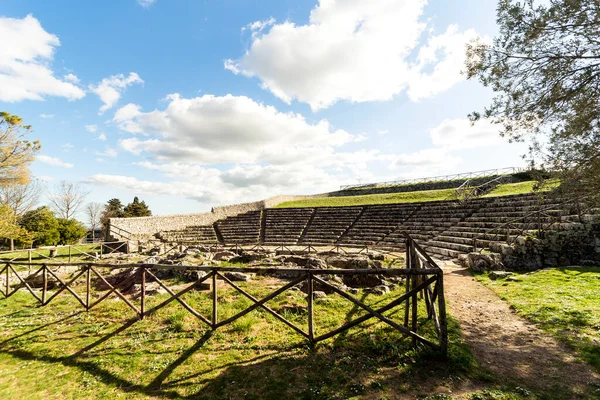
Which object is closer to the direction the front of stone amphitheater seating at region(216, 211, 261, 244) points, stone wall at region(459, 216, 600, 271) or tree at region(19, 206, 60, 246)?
the stone wall

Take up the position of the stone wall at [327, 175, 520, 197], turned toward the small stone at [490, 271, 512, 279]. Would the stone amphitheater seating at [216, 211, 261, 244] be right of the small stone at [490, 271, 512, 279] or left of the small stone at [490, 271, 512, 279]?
right

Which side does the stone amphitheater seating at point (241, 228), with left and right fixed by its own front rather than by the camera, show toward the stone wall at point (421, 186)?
left

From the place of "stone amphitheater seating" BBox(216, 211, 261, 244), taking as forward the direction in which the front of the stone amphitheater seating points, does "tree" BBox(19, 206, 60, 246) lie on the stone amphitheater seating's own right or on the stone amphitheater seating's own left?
on the stone amphitheater seating's own right

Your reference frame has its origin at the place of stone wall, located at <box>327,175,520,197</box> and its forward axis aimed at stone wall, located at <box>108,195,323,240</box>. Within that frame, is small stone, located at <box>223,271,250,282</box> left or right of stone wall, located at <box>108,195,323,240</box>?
left

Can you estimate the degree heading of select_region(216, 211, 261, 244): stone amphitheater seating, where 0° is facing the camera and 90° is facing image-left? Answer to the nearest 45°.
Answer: approximately 0°

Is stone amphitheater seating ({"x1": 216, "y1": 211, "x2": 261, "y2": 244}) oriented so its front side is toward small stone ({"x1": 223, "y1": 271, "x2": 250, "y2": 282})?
yes

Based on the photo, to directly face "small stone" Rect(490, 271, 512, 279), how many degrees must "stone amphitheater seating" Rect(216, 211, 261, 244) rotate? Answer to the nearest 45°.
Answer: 0° — it already faces it

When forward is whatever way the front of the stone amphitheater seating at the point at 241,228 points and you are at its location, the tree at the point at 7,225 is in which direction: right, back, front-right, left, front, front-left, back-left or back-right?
front-right

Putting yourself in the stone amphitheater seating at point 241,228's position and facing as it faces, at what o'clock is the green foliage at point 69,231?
The green foliage is roughly at 3 o'clock from the stone amphitheater seating.

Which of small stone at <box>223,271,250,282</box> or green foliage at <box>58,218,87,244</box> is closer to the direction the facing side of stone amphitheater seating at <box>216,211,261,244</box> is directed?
the small stone
